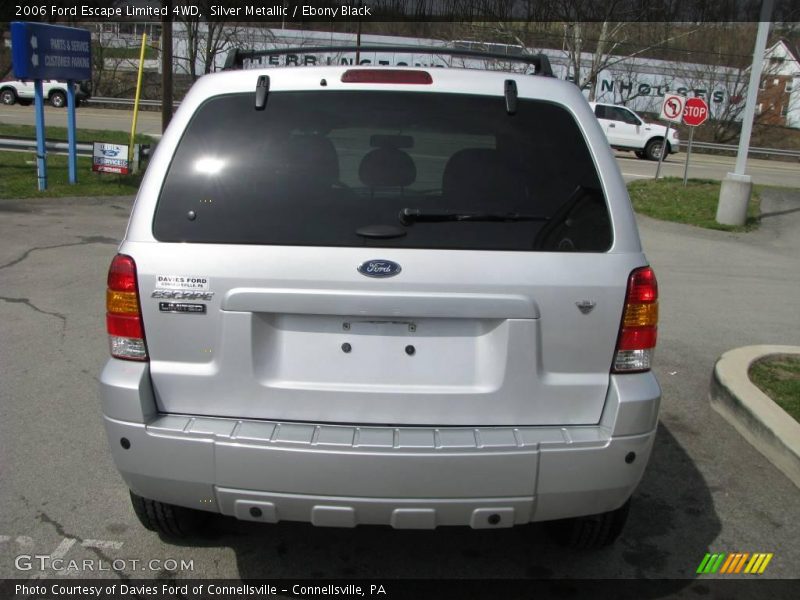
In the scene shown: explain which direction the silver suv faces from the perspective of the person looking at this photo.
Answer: facing away from the viewer

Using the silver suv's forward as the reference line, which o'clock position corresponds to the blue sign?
The blue sign is roughly at 11 o'clock from the silver suv.

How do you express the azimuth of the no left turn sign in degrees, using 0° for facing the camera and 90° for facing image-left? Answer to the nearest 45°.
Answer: approximately 0°

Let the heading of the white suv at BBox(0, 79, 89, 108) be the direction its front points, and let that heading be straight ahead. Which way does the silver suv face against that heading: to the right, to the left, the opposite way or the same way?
to the right

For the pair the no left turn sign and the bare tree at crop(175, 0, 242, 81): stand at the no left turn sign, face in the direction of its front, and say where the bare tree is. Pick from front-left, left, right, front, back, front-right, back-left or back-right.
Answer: back-right

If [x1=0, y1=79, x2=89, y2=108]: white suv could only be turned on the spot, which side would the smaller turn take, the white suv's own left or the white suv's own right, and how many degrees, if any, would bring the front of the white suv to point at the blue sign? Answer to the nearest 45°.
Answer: approximately 90° to the white suv's own left

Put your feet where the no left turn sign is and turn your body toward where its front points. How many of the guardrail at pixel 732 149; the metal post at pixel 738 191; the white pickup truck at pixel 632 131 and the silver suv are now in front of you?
2

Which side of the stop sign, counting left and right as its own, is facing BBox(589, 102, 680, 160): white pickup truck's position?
back

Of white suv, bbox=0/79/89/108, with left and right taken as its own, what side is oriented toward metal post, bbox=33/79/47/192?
left

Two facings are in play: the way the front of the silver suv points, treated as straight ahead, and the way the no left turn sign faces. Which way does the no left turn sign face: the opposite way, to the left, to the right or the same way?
the opposite way
